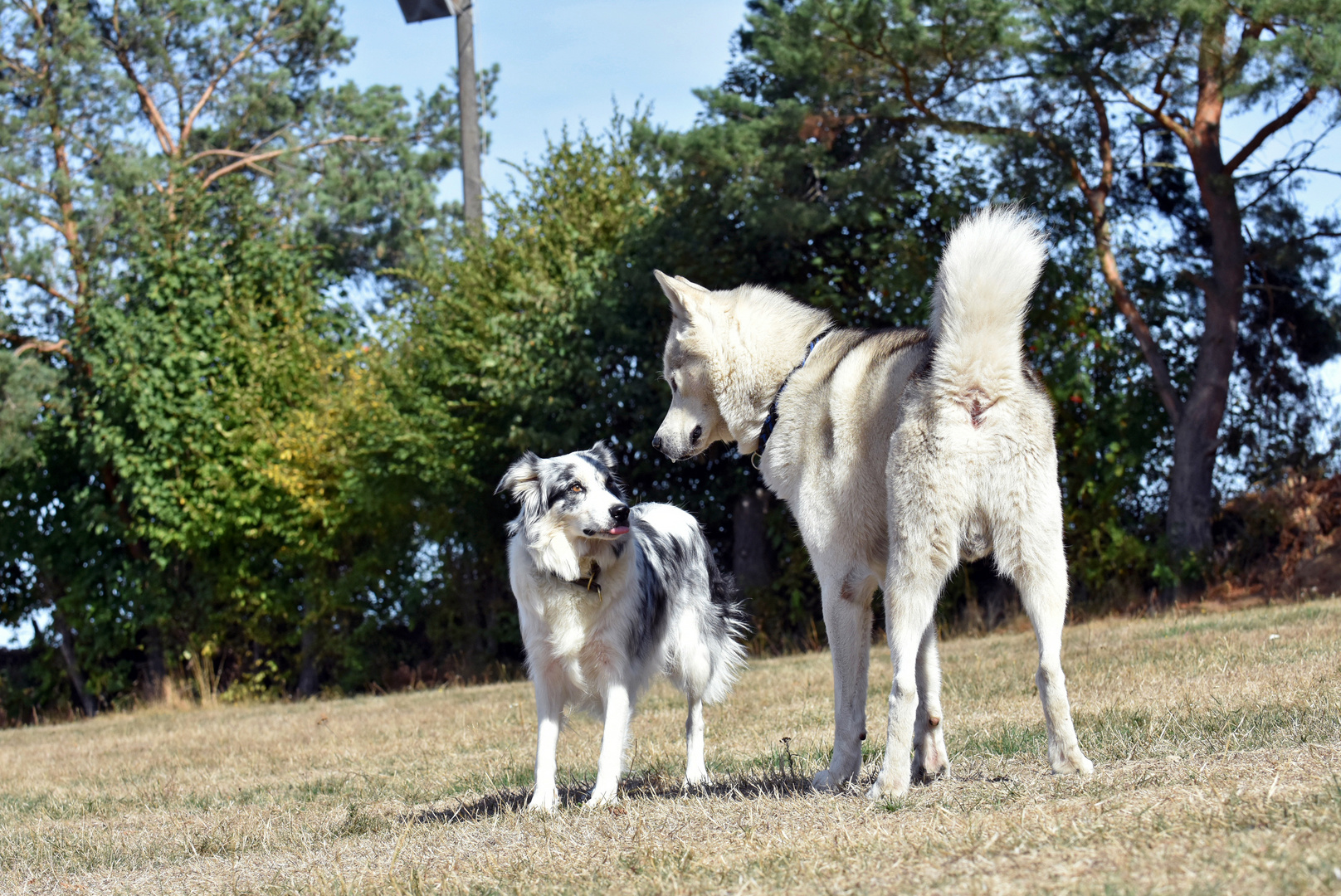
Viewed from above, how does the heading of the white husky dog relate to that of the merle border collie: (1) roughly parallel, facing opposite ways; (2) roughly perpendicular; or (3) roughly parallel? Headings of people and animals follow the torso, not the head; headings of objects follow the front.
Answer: roughly perpendicular

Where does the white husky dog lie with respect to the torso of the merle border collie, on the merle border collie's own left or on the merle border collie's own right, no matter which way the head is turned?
on the merle border collie's own left

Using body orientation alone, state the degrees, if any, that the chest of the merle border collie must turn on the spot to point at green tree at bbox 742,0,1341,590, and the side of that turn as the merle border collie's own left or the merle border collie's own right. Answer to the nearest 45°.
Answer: approximately 180°

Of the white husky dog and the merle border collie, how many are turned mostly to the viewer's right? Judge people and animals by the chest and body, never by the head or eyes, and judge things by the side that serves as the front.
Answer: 0

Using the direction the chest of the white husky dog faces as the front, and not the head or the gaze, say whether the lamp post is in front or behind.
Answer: in front

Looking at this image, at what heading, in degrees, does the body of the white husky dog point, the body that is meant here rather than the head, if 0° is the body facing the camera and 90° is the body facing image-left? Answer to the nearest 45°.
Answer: approximately 135°

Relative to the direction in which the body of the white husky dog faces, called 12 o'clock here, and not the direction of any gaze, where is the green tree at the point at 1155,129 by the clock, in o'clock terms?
The green tree is roughly at 2 o'clock from the white husky dog.

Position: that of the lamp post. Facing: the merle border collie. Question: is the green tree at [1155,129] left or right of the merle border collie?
left

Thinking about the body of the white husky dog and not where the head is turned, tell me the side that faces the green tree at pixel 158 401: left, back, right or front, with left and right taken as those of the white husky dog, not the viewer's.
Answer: front
